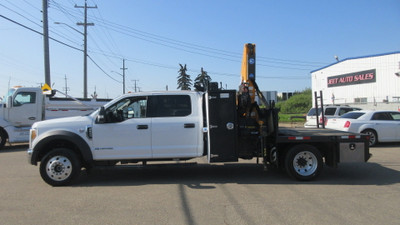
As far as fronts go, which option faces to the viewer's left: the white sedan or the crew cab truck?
the crew cab truck

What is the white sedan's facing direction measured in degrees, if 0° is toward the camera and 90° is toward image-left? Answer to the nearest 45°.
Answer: approximately 225°

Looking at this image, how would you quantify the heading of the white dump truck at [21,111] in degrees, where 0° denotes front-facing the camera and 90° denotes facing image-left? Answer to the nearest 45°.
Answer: approximately 90°

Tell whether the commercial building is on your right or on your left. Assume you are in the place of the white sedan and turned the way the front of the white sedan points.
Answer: on your left

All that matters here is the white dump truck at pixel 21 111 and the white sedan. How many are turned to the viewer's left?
1

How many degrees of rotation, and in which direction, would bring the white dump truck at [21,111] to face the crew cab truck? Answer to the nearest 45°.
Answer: approximately 135° to its left

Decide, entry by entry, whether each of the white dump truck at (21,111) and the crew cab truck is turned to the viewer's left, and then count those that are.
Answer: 2

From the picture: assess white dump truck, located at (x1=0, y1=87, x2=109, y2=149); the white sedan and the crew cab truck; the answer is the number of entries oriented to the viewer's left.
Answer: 2

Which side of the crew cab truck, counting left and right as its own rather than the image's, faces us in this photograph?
left

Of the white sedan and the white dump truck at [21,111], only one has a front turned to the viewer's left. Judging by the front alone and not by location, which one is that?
the white dump truck
